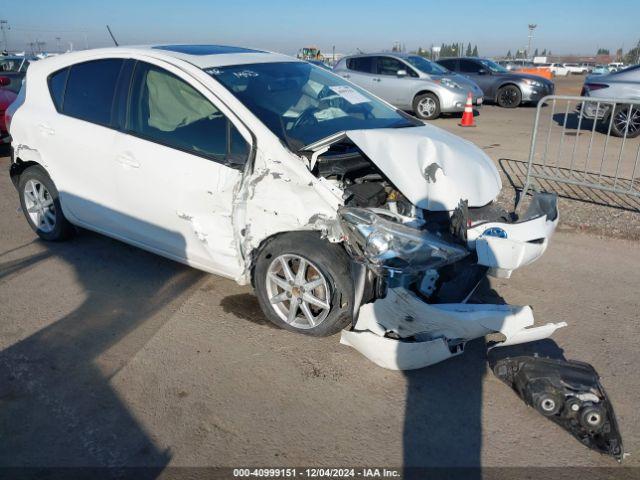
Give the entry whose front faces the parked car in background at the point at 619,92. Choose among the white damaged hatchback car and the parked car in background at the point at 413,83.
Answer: the parked car in background at the point at 413,83

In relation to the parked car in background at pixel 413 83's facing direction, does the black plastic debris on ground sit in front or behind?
in front

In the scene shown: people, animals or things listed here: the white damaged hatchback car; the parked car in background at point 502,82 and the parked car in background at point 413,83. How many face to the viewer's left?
0

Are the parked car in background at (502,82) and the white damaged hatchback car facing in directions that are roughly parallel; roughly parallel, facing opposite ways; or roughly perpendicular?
roughly parallel

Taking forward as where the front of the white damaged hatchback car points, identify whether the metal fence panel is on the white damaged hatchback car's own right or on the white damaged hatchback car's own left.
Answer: on the white damaged hatchback car's own left

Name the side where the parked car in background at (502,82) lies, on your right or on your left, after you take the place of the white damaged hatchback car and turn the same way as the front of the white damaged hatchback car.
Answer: on your left

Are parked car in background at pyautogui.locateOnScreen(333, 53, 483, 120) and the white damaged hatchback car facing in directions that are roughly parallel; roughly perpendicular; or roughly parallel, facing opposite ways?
roughly parallel

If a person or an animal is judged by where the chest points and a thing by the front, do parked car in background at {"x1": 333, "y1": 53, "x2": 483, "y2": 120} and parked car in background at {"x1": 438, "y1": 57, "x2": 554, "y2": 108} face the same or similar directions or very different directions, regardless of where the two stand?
same or similar directions

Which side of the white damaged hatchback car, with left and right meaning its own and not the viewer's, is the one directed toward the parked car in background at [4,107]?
back

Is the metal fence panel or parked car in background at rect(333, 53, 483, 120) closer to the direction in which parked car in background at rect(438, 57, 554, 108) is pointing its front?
the metal fence panel

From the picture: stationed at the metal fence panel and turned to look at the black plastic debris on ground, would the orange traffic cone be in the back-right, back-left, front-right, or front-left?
back-right

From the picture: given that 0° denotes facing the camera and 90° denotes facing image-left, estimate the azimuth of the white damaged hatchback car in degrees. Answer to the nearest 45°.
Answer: approximately 315°

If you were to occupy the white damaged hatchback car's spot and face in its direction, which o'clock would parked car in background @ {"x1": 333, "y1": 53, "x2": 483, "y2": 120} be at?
The parked car in background is roughly at 8 o'clock from the white damaged hatchback car.

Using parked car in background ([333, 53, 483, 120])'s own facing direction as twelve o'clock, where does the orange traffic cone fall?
The orange traffic cone is roughly at 12 o'clock from the parked car in background.

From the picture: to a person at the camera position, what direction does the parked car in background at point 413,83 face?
facing the viewer and to the right of the viewer
